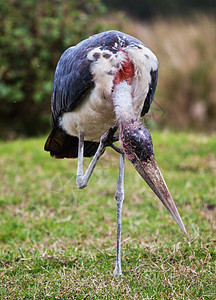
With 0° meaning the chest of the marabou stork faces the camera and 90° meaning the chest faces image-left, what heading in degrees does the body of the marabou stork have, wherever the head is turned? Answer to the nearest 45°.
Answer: approximately 315°
